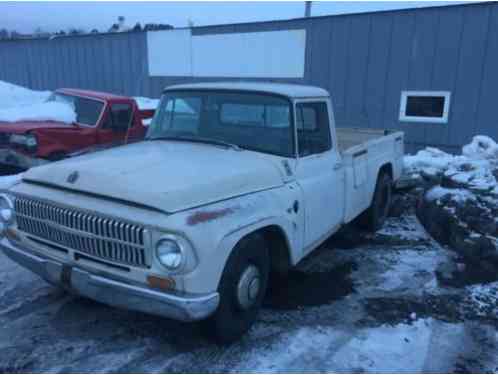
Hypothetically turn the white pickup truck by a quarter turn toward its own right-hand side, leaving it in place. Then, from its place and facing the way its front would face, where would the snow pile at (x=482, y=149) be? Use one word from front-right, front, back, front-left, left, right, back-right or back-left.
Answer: right

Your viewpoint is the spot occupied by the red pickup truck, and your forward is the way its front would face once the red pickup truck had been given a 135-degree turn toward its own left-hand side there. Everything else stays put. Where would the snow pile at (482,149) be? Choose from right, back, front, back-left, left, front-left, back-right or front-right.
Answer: front

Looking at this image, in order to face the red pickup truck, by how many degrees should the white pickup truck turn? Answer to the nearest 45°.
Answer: approximately 90° to its right

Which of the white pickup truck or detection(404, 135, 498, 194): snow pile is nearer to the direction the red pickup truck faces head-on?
the white pickup truck

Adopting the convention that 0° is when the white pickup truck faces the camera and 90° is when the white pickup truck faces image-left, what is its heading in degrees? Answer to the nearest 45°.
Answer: approximately 45°

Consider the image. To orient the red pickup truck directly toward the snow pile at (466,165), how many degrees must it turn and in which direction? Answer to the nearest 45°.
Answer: approximately 135° to its left

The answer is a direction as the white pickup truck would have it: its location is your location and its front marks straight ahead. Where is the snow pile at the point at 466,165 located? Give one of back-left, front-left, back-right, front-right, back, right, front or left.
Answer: back
